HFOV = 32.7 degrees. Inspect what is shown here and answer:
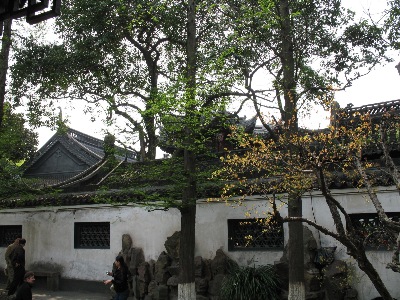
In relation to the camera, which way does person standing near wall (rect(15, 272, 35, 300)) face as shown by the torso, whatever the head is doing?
to the viewer's right

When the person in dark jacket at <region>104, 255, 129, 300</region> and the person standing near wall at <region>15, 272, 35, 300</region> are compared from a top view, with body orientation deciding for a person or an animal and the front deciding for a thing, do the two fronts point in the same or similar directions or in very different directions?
very different directions

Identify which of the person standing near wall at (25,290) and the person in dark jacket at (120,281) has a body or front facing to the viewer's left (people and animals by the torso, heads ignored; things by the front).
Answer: the person in dark jacket

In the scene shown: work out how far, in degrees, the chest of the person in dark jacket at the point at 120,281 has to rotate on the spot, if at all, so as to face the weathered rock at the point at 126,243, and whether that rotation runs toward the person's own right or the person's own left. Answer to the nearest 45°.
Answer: approximately 90° to the person's own right

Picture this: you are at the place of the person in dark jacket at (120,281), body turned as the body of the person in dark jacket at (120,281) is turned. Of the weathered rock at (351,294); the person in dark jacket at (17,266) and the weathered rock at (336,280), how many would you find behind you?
2
